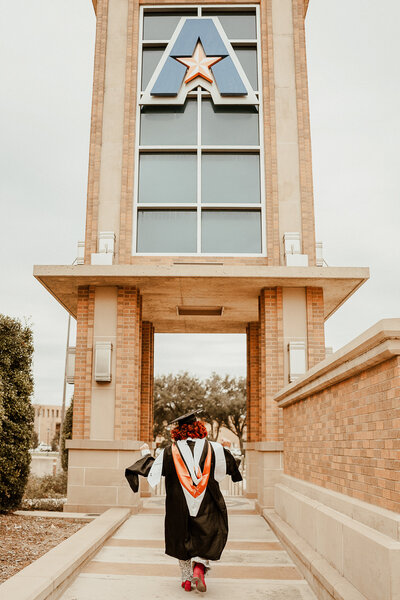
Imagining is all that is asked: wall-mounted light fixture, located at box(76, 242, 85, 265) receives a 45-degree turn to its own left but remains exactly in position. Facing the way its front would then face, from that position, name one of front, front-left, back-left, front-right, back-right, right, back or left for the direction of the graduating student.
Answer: front-left

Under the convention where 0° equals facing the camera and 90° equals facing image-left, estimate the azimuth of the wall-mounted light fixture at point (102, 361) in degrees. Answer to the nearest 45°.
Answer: approximately 0°

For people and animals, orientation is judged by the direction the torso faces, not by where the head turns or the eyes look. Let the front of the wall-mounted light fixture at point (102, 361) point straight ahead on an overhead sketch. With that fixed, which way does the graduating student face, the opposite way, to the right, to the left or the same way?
the opposite way

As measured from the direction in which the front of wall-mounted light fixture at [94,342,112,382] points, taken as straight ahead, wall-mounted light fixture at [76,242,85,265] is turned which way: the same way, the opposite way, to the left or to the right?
to the right

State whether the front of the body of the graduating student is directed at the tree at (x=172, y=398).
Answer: yes

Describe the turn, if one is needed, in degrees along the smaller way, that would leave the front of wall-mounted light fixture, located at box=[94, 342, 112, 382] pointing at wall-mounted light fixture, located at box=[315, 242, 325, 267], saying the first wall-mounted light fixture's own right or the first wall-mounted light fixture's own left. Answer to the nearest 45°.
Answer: approximately 90° to the first wall-mounted light fixture's own left

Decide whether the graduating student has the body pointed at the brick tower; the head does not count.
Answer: yes

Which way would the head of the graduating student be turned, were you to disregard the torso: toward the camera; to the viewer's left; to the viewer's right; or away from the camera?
away from the camera

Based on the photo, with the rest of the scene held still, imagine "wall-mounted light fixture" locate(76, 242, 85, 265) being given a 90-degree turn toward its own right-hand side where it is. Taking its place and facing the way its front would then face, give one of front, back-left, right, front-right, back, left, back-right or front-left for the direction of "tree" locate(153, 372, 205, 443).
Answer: front

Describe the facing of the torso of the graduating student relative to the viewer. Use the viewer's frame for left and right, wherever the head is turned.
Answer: facing away from the viewer

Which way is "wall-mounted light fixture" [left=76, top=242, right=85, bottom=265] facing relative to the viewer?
to the viewer's left

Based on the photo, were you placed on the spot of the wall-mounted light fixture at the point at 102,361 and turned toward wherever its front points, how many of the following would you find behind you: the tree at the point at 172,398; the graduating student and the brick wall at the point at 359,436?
1

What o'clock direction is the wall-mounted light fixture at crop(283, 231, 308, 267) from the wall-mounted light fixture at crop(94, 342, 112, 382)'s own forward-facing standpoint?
the wall-mounted light fixture at crop(283, 231, 308, 267) is roughly at 9 o'clock from the wall-mounted light fixture at crop(94, 342, 112, 382).
